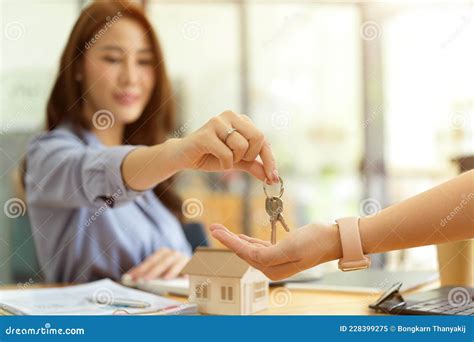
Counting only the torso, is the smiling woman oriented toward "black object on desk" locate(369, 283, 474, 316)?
yes

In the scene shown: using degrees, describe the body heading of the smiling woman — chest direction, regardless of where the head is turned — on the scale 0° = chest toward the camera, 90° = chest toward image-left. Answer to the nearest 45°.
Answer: approximately 315°

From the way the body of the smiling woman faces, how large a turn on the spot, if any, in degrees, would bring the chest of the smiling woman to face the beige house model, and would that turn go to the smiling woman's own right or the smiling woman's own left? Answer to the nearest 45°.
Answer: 0° — they already face it

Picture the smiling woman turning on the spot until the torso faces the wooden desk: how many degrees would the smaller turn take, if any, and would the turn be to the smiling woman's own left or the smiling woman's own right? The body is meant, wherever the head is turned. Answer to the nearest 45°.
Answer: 0° — they already face it
